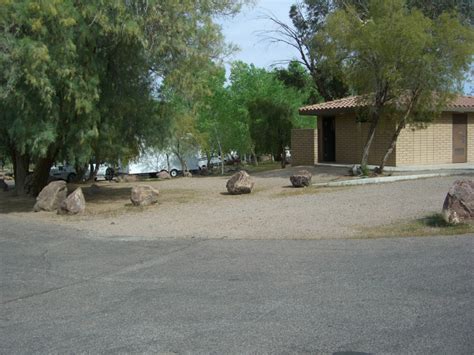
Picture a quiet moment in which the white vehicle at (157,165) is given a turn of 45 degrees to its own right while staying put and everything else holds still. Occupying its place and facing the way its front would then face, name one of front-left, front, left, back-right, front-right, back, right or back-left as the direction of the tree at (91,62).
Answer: back-left

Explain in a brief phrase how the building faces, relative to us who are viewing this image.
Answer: facing the viewer

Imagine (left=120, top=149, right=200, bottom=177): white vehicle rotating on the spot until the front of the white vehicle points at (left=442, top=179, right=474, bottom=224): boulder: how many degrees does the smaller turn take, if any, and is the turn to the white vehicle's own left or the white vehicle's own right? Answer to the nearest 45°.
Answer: approximately 90° to the white vehicle's own left

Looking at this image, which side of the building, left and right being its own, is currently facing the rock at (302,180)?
front

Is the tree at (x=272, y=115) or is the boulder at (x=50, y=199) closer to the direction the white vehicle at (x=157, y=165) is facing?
the boulder

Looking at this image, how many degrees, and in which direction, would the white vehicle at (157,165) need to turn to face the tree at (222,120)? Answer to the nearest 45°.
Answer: approximately 180°

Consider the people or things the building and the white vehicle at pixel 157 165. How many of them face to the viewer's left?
1

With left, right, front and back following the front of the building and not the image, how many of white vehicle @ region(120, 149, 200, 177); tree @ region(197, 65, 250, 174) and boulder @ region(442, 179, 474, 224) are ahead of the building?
1

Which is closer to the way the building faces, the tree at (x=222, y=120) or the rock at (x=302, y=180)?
the rock

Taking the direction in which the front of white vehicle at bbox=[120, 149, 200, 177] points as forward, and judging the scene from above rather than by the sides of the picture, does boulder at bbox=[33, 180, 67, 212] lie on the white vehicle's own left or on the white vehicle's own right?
on the white vehicle's own left

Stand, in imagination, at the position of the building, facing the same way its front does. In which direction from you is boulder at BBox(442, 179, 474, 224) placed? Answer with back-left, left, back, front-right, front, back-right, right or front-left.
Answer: front

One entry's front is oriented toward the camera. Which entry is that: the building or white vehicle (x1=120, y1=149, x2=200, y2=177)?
the building

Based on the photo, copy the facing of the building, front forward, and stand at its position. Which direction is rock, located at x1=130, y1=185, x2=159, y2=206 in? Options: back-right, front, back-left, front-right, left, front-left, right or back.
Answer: front-right

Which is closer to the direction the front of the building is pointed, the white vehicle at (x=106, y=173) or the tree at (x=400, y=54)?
the tree

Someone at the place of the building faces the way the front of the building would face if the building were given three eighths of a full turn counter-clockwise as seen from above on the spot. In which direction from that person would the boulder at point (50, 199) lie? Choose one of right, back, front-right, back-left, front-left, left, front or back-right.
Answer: back

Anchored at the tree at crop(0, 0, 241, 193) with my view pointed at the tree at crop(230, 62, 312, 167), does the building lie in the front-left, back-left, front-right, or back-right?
front-right

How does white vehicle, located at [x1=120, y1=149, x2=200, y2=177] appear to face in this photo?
to the viewer's left
